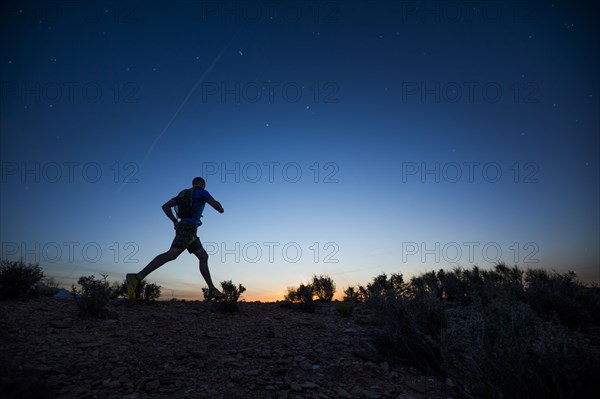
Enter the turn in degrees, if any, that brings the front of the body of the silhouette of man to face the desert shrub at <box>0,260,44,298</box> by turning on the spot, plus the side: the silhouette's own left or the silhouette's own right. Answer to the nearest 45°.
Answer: approximately 180°

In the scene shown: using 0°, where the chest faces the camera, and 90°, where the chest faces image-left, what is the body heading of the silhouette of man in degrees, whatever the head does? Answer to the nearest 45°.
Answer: approximately 270°

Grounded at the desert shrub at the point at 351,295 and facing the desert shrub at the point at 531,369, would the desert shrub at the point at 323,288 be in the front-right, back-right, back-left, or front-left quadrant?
back-right

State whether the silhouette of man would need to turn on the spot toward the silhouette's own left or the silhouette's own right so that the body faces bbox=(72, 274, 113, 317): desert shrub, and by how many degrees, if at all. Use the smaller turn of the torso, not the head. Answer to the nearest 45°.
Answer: approximately 135° to the silhouette's own right

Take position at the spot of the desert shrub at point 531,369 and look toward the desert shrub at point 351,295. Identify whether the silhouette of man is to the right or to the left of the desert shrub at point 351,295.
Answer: left
